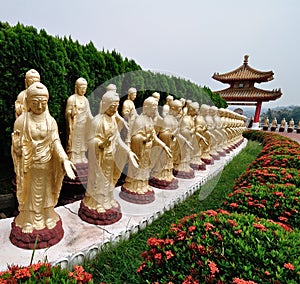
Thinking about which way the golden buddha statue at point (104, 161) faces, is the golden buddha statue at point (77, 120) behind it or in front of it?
behind

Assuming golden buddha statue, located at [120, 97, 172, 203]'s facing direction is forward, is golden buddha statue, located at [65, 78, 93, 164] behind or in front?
behind

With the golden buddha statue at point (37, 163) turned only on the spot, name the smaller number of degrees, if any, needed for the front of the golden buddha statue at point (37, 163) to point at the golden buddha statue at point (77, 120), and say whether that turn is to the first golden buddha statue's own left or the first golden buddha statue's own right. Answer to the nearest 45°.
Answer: approximately 180°

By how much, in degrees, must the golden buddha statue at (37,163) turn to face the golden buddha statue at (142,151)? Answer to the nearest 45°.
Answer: approximately 135° to its left

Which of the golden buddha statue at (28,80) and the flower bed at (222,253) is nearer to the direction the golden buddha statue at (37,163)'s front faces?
the flower bed

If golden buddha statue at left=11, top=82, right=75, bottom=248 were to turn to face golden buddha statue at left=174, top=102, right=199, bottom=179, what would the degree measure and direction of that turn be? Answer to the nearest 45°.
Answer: approximately 135° to its left

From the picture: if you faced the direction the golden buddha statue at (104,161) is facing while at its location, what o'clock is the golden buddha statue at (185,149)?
the golden buddha statue at (185,149) is roughly at 9 o'clock from the golden buddha statue at (104,161).

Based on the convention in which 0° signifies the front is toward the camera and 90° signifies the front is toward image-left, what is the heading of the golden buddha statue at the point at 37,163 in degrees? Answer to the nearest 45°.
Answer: approximately 0°

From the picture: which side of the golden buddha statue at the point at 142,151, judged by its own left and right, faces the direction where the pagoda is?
left

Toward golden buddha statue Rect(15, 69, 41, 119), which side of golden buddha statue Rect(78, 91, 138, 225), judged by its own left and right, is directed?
back

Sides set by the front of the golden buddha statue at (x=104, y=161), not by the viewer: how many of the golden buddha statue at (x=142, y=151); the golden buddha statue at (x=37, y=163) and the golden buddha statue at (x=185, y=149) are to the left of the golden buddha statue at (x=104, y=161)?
2

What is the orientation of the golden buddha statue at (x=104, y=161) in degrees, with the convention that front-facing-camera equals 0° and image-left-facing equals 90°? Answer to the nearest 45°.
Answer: approximately 315°

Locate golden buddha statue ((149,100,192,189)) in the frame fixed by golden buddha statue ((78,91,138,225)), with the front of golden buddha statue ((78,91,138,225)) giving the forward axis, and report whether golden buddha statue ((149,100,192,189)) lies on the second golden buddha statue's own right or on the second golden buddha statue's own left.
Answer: on the second golden buddha statue's own left
